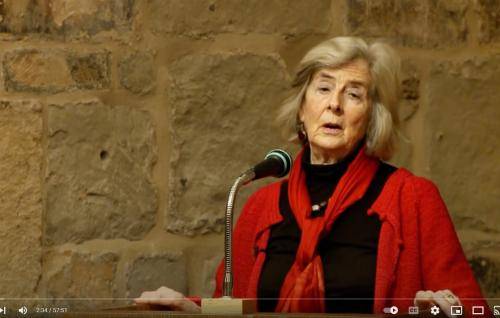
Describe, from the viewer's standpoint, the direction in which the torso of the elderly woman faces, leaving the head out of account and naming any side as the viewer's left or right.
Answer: facing the viewer and to the left of the viewer

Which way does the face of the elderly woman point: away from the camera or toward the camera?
toward the camera
